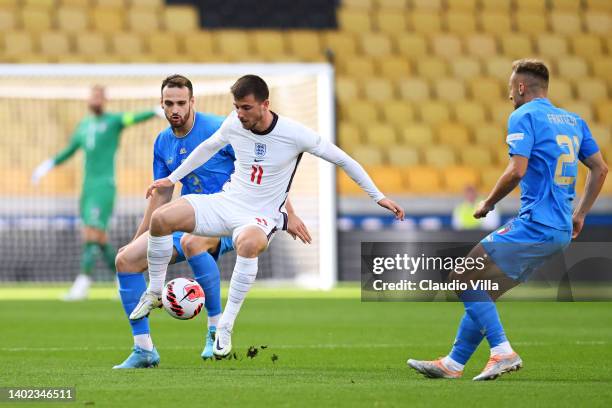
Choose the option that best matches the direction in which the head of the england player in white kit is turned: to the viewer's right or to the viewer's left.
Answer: to the viewer's left

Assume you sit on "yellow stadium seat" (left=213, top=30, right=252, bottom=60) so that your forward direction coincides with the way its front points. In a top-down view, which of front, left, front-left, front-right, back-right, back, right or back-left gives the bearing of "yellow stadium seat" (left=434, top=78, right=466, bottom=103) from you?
left

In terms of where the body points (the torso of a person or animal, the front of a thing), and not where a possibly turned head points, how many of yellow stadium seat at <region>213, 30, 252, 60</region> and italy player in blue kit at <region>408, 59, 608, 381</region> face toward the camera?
1

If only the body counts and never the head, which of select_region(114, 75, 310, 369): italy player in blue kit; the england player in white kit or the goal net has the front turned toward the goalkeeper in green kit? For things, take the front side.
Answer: the goal net

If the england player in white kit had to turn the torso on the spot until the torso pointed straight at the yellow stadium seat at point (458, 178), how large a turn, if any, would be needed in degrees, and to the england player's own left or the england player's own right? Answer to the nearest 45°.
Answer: approximately 135° to the england player's own right

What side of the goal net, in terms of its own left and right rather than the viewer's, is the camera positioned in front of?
front

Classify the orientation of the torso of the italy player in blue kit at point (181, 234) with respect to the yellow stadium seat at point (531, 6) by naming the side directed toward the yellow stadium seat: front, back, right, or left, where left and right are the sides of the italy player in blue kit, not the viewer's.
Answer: back

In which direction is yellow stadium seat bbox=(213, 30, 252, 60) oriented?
toward the camera

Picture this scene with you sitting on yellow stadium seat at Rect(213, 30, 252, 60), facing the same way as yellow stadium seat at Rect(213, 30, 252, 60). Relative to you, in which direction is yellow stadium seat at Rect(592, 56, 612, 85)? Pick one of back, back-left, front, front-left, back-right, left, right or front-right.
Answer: left

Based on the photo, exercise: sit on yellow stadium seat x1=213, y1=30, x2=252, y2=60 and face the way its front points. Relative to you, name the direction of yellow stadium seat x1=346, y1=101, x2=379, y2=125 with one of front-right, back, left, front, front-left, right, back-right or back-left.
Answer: left
